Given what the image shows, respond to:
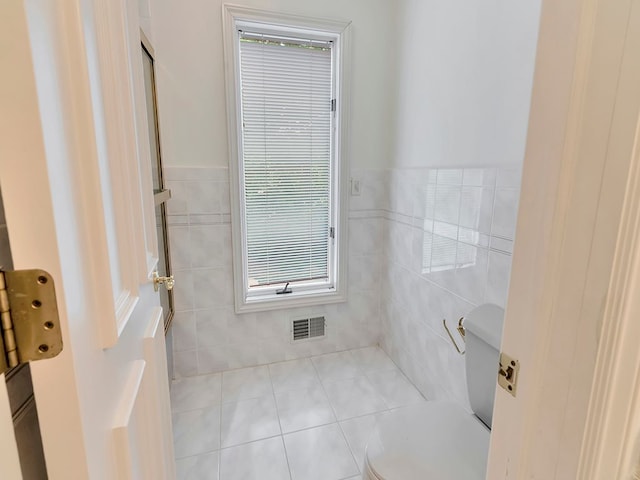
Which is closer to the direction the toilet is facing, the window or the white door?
the white door

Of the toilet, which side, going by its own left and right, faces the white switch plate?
right

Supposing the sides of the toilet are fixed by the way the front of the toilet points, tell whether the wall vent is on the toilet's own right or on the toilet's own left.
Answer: on the toilet's own right

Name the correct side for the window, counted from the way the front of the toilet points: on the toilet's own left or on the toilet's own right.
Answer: on the toilet's own right

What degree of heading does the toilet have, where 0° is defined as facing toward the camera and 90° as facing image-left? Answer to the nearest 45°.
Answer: approximately 45°

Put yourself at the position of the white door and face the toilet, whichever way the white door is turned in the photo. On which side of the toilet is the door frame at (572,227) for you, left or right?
right

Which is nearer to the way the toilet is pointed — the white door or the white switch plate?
the white door
